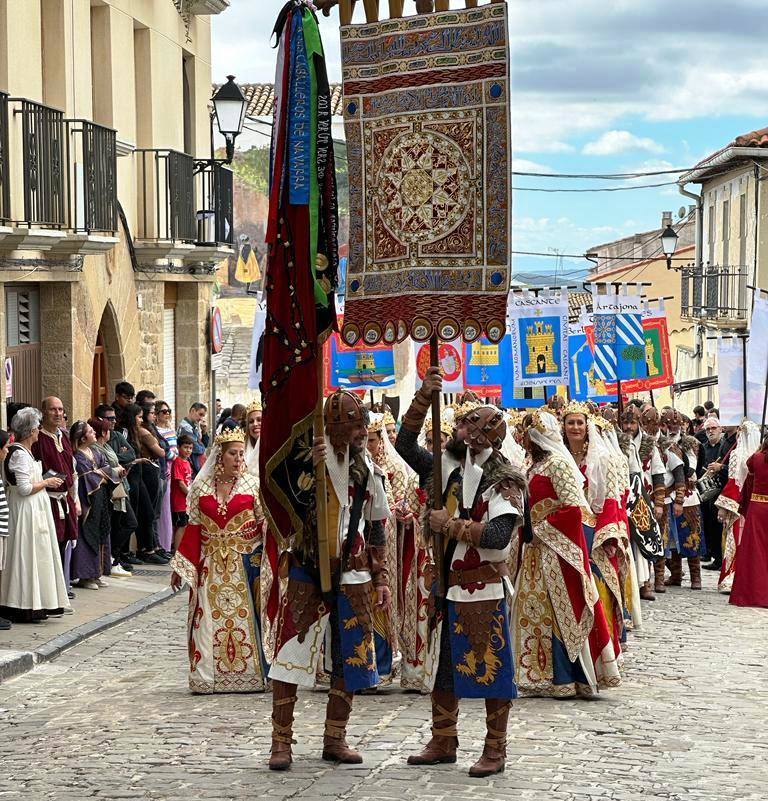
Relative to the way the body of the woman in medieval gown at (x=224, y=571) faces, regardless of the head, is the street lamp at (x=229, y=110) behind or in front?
behind

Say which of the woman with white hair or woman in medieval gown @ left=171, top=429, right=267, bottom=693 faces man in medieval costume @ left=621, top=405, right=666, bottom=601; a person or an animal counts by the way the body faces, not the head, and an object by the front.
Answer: the woman with white hair

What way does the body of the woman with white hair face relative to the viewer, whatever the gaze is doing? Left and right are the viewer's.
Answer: facing to the right of the viewer

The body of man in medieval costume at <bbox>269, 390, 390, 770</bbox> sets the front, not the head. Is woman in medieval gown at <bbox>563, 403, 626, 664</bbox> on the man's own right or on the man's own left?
on the man's own left

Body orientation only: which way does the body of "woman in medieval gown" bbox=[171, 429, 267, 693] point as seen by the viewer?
toward the camera

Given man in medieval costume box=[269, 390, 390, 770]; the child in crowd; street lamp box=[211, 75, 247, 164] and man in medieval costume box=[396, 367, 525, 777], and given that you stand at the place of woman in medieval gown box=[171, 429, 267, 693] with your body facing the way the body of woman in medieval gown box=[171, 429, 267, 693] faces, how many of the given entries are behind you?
2

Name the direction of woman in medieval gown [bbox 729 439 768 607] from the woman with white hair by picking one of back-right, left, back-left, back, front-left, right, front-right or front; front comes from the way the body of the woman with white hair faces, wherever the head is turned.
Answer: front

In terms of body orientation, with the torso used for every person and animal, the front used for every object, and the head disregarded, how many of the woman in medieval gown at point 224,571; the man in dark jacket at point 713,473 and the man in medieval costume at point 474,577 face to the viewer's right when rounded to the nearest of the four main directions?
0

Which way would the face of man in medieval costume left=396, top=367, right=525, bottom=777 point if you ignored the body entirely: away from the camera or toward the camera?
toward the camera

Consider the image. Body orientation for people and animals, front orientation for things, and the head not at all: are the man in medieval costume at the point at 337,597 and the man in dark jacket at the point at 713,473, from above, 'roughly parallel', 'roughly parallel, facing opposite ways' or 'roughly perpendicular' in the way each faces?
roughly parallel

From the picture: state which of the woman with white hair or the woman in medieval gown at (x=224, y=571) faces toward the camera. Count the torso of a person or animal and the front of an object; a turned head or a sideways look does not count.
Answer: the woman in medieval gown

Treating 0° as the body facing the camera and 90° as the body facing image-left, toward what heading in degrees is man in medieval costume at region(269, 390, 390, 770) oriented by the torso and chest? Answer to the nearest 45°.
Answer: approximately 315°

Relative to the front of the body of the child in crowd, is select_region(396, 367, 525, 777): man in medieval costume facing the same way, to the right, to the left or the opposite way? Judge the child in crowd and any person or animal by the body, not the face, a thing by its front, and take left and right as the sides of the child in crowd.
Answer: to the right

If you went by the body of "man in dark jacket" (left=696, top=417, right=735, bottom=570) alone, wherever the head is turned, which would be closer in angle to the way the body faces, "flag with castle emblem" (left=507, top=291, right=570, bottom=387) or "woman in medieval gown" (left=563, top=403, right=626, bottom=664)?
the woman in medieval gown

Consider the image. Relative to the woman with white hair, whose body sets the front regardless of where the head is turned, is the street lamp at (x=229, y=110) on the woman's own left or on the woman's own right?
on the woman's own left
